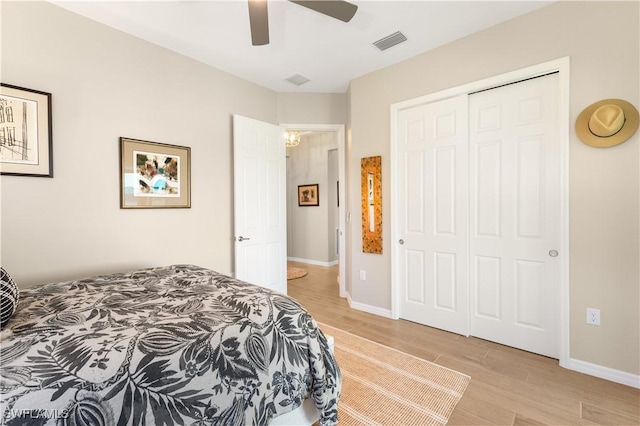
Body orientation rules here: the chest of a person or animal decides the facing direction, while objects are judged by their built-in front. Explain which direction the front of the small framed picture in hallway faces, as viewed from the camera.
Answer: facing the viewer and to the left of the viewer

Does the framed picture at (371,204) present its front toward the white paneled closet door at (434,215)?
no

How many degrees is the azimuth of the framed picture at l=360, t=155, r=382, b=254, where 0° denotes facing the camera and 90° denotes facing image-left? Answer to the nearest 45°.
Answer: approximately 45°

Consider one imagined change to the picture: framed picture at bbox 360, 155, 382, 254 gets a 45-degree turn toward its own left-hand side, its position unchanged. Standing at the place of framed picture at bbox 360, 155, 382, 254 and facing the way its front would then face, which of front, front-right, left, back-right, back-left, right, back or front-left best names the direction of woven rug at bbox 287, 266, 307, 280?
back-right

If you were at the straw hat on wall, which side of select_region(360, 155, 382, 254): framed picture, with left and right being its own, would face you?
left

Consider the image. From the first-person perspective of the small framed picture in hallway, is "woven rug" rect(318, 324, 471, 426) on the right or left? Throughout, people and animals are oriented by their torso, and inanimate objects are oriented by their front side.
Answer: on its left

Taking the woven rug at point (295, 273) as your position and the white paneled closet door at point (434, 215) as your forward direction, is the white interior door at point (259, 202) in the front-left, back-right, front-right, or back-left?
front-right

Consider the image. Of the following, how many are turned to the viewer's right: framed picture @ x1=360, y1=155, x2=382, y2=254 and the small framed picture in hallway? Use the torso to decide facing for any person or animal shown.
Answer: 0

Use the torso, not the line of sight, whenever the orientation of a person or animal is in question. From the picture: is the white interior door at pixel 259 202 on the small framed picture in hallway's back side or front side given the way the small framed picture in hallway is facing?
on the front side

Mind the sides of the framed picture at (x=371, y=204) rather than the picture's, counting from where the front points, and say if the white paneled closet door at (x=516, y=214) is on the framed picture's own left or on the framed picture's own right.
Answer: on the framed picture's own left

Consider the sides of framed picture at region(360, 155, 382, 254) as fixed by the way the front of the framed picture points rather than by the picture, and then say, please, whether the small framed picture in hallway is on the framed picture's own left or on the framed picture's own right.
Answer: on the framed picture's own right
